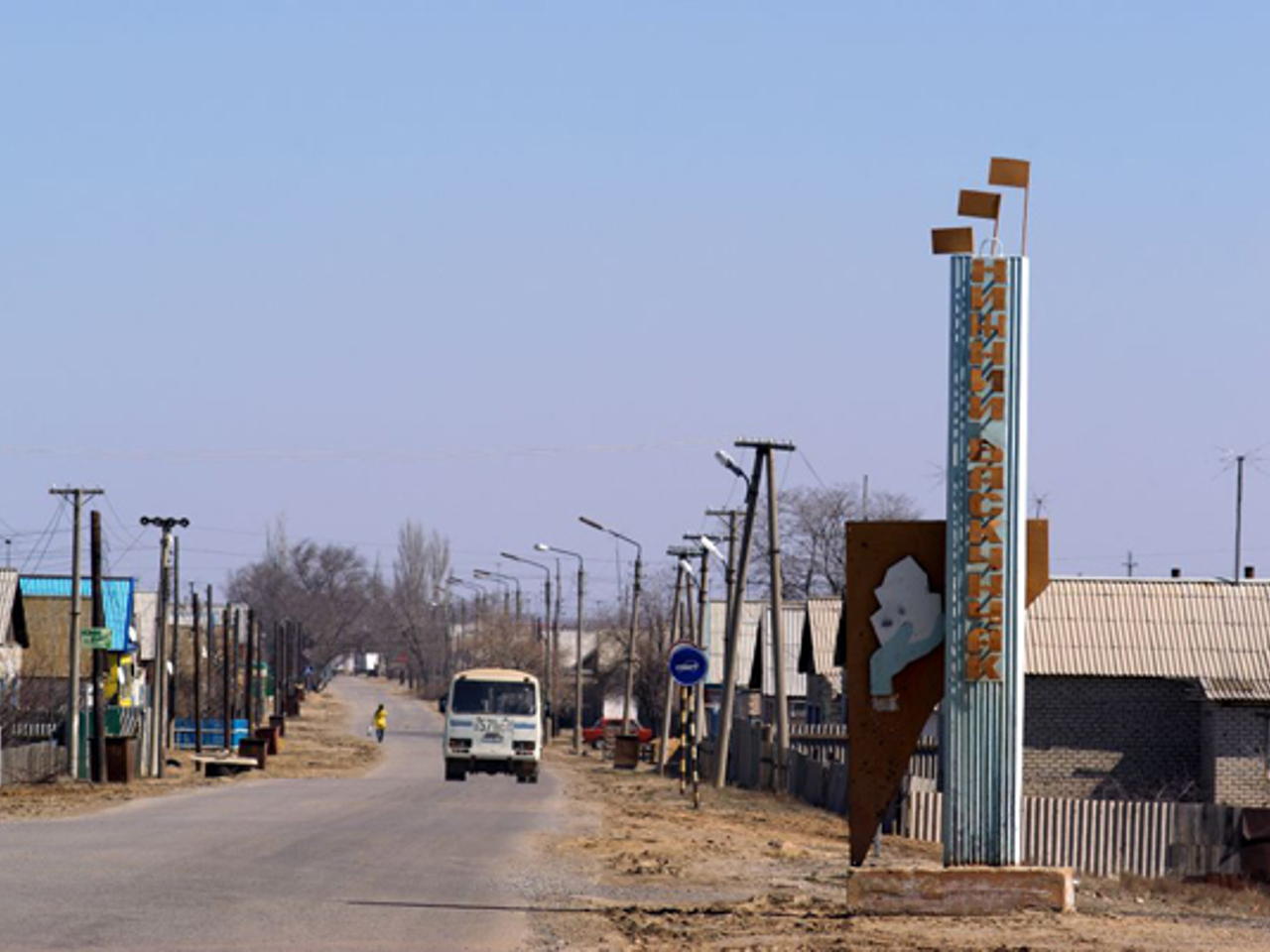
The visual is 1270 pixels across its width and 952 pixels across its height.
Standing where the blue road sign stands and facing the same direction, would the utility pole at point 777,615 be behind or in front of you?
behind

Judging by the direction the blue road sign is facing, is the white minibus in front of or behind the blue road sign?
behind

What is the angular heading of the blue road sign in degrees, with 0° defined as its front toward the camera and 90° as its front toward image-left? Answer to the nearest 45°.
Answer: approximately 0°

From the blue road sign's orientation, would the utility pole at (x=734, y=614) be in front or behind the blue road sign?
behind
